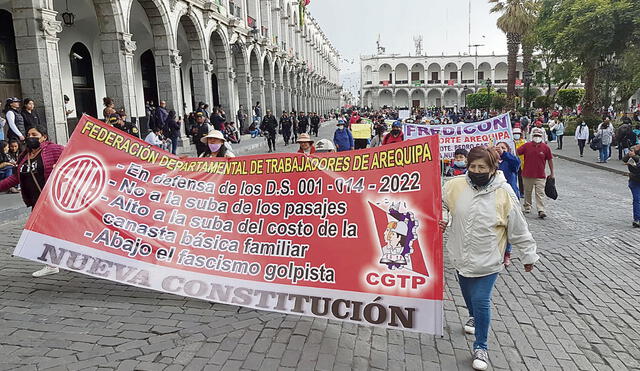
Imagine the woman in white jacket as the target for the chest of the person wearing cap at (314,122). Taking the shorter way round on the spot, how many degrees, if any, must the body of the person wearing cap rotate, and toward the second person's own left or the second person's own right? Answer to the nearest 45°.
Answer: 0° — they already face them

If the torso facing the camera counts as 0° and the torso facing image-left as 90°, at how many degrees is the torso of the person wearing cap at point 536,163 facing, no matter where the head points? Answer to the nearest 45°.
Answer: approximately 0°

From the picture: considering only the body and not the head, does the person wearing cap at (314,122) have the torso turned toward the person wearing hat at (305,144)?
yes

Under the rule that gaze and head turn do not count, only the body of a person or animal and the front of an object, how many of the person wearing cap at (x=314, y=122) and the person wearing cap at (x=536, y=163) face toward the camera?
2

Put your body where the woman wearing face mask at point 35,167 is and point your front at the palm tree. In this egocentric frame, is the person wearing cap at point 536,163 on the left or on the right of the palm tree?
right

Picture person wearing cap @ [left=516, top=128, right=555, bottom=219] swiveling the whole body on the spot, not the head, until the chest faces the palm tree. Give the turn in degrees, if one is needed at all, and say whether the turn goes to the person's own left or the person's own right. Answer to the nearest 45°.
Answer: approximately 180°

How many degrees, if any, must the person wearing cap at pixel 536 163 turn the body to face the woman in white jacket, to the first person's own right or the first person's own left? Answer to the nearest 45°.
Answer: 0° — they already face them

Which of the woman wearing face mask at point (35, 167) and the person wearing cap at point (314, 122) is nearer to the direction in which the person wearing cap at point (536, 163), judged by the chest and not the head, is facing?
the woman wearing face mask

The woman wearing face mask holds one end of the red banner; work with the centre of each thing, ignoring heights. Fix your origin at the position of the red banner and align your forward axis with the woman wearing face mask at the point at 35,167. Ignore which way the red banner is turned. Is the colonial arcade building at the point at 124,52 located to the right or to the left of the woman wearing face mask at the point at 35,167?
right

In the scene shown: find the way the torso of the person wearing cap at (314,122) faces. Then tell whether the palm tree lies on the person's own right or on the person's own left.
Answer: on the person's own left

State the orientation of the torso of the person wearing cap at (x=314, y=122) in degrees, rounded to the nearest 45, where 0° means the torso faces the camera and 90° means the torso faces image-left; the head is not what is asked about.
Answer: approximately 0°
